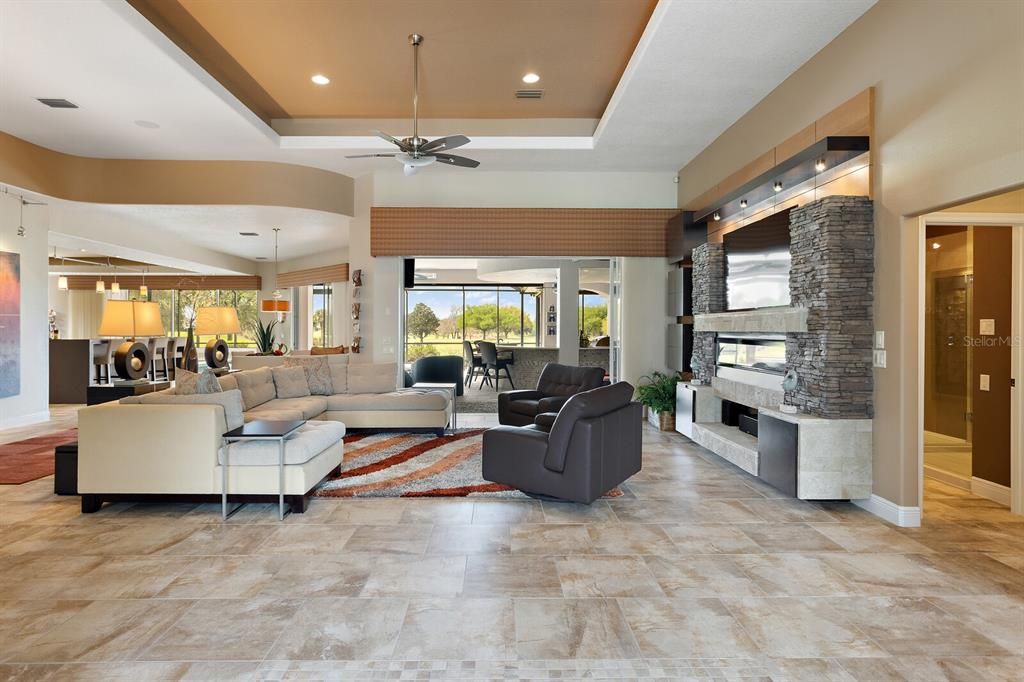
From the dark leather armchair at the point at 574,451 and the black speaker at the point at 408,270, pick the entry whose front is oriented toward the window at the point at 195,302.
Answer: the dark leather armchair

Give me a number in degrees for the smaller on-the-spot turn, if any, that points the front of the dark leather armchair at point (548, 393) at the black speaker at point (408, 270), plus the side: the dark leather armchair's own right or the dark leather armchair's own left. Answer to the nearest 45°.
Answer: approximately 90° to the dark leather armchair's own right

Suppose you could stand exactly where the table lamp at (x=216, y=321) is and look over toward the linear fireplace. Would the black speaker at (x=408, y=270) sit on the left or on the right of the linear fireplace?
left

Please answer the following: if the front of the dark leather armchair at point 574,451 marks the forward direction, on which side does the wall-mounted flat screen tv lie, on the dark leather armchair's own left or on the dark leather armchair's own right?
on the dark leather armchair's own right

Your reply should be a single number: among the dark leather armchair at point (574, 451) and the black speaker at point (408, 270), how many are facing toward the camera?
1

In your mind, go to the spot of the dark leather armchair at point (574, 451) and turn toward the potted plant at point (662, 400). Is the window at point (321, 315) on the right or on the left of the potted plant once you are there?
left

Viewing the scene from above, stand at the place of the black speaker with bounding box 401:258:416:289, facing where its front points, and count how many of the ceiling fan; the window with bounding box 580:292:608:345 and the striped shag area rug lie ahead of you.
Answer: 2

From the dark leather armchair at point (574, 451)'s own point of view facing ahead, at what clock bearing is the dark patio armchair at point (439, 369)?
the dark patio armchair at point (439, 369) is roughly at 1 o'clock from the dark leather armchair at point (574, 451).

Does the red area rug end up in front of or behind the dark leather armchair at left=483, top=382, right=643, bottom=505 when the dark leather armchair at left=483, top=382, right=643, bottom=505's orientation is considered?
in front

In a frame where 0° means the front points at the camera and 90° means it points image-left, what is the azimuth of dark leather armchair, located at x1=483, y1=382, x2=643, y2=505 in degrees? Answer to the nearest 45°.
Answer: approximately 135°

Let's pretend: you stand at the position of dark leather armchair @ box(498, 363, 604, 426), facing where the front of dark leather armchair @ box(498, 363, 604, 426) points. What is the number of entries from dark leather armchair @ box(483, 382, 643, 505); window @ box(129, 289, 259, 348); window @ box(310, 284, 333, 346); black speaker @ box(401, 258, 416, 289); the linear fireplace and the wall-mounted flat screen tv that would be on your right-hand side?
3

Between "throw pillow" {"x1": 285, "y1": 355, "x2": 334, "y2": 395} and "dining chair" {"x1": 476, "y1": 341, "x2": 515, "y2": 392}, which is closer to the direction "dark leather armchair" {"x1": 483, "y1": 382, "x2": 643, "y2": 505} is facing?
the throw pillow

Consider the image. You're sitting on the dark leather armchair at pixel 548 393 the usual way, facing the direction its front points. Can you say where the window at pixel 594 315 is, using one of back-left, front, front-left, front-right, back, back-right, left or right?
back-right
